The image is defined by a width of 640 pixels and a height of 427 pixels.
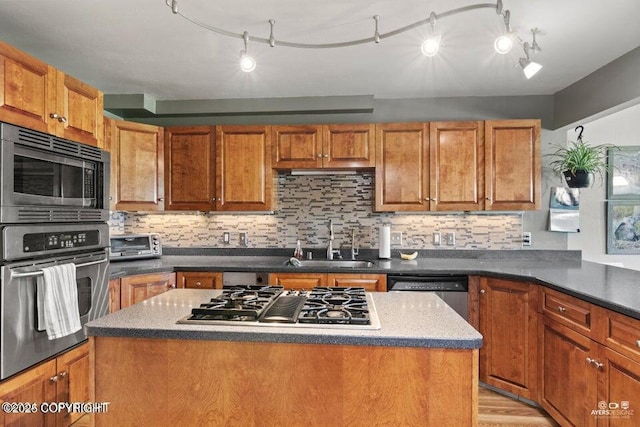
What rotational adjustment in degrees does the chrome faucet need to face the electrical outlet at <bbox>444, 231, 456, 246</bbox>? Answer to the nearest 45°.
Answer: approximately 90° to its left

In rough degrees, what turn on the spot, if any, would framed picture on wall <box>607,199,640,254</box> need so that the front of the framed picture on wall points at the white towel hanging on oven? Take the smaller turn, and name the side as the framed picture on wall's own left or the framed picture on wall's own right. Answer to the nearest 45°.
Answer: approximately 45° to the framed picture on wall's own right

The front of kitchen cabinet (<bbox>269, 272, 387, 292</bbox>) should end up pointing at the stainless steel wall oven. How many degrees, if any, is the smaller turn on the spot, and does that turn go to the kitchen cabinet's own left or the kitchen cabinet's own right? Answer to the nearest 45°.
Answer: approximately 45° to the kitchen cabinet's own right

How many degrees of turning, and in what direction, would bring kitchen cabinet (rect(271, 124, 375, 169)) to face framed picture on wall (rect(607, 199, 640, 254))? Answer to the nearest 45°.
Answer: approximately 90° to its left

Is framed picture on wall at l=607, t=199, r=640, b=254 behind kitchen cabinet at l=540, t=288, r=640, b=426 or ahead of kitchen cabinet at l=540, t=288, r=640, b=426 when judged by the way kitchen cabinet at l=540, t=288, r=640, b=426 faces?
behind

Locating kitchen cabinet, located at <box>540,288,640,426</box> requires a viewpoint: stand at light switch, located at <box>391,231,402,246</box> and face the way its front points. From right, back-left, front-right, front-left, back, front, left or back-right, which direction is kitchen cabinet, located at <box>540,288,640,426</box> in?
front-left

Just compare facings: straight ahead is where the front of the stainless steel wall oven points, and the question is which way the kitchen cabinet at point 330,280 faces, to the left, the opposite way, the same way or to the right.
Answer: to the right

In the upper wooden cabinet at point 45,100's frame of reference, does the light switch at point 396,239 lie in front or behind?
in front
